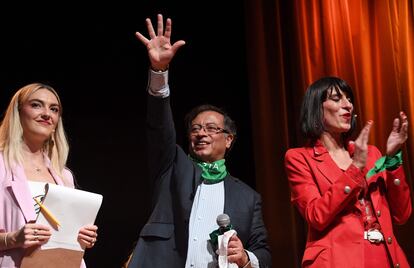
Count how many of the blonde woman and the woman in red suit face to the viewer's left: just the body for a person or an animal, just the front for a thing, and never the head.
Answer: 0

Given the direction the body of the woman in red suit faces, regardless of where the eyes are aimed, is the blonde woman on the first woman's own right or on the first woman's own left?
on the first woman's own right

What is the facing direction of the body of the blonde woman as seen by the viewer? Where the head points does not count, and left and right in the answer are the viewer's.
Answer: facing the viewer and to the right of the viewer

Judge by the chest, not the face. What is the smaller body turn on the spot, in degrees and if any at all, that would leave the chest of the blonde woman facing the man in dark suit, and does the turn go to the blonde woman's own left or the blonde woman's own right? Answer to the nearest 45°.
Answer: approximately 45° to the blonde woman's own left
